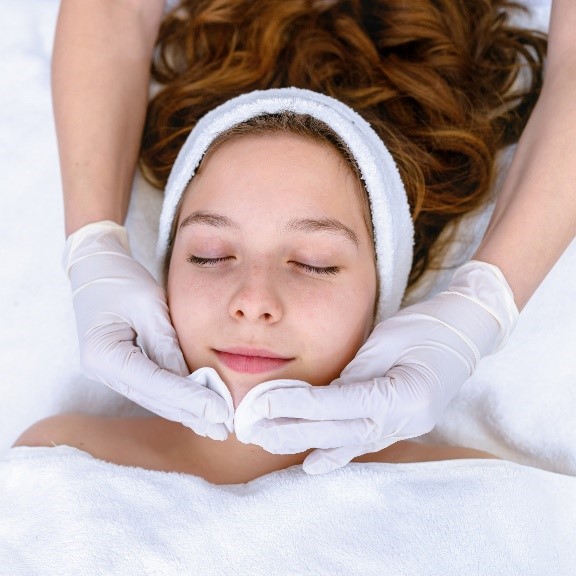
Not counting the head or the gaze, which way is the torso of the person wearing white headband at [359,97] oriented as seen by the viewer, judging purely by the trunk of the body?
toward the camera
